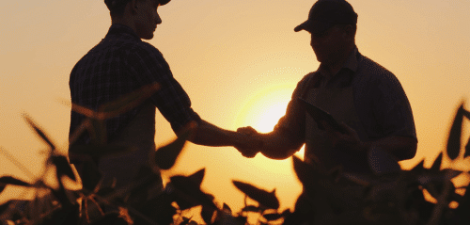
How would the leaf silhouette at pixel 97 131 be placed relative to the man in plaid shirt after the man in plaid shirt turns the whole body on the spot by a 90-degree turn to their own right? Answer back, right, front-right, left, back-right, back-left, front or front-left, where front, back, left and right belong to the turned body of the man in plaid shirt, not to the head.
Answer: front-right

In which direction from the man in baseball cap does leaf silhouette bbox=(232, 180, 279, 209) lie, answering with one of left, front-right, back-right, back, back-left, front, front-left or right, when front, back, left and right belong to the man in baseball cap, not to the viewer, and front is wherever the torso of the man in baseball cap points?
front-left

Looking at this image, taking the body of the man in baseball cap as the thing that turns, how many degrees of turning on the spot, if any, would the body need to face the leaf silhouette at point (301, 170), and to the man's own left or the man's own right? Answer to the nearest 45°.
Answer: approximately 45° to the man's own left

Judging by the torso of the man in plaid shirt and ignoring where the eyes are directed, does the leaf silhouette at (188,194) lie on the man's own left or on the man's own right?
on the man's own right

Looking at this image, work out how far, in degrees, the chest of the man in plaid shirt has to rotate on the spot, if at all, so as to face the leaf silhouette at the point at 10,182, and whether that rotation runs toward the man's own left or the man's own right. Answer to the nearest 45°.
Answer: approximately 135° to the man's own right

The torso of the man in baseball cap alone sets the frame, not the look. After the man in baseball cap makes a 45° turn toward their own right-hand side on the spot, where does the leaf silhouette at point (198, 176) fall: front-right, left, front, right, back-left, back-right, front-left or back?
left

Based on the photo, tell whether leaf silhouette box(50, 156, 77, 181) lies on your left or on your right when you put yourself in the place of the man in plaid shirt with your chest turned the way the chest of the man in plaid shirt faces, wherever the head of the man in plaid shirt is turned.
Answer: on your right

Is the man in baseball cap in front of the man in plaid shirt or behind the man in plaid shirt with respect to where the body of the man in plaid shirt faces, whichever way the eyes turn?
in front

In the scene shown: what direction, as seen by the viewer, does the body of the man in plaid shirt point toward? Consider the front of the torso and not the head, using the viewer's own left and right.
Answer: facing away from the viewer and to the right of the viewer

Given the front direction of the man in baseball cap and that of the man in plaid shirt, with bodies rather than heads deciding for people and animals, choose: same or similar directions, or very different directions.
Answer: very different directions

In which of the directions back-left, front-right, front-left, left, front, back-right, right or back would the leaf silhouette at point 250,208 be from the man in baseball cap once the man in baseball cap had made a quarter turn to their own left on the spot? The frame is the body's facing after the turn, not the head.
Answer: front-right

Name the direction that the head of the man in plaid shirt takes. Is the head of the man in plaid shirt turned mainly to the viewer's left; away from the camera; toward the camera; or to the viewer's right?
to the viewer's right

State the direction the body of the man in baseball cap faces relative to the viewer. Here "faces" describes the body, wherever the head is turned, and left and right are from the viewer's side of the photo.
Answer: facing the viewer and to the left of the viewer

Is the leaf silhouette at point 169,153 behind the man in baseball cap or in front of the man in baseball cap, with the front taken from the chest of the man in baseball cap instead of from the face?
in front
